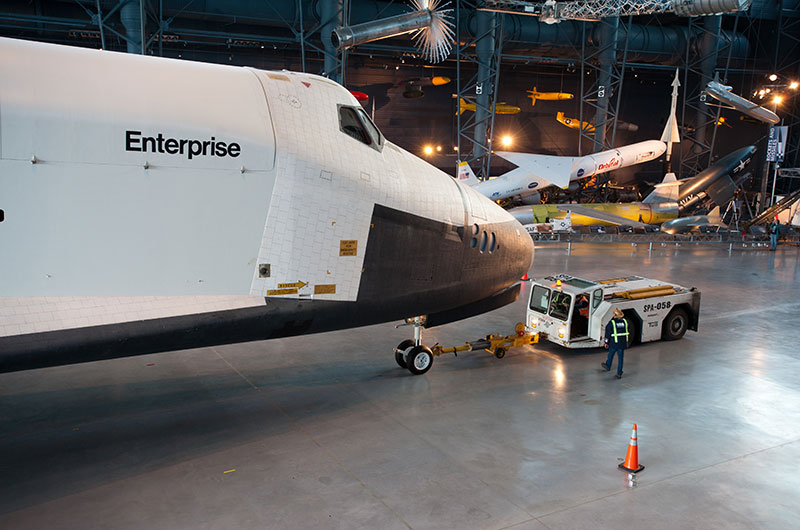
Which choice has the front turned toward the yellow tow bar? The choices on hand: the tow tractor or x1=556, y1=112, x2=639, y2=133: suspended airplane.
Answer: the tow tractor

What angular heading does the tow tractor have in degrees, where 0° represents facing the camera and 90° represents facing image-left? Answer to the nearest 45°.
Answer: approximately 45°

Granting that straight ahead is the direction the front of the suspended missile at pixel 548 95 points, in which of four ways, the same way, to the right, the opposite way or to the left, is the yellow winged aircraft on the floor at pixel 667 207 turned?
the opposite way

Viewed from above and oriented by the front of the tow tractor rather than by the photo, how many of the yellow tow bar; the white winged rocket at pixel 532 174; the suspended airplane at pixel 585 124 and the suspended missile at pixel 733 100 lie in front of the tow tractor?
1

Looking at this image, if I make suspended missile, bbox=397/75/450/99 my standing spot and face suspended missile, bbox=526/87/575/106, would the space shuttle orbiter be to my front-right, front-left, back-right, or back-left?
back-right
